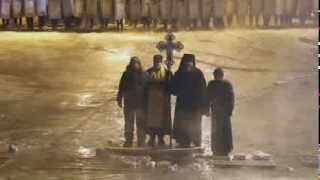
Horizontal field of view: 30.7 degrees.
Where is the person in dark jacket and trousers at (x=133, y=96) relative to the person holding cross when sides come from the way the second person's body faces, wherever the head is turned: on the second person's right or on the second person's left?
on the second person's right

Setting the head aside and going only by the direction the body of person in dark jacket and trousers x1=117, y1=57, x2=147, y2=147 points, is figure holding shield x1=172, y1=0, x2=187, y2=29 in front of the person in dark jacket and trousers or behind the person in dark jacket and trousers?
behind

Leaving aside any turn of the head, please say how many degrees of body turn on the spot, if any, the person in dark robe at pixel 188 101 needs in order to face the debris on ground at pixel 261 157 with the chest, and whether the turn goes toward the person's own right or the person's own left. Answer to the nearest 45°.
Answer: approximately 90° to the person's own left

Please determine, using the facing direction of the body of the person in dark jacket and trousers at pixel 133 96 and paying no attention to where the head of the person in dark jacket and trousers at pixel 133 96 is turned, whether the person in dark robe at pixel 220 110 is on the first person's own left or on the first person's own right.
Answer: on the first person's own left

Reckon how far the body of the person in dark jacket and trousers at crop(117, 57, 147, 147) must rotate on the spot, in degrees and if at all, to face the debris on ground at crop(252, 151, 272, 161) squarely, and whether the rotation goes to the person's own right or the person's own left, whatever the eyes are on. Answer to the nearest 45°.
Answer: approximately 90° to the person's own left

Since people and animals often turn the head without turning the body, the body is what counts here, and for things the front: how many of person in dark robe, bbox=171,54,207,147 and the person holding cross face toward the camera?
2

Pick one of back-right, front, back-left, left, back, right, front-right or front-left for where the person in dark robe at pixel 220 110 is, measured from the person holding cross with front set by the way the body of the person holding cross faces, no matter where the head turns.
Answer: left

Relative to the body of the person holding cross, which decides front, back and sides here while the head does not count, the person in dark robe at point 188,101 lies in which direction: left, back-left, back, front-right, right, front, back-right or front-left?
left

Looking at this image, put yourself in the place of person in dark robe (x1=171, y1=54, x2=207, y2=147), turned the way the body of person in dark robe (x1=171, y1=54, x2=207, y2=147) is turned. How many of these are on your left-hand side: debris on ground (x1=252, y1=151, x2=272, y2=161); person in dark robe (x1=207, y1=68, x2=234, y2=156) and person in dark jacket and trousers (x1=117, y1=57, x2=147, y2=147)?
2

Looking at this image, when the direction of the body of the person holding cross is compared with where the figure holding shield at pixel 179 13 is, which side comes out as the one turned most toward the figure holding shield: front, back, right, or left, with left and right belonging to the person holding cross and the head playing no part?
back

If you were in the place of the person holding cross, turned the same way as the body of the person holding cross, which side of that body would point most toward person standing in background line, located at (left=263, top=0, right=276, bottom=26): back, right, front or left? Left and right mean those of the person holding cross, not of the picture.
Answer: back

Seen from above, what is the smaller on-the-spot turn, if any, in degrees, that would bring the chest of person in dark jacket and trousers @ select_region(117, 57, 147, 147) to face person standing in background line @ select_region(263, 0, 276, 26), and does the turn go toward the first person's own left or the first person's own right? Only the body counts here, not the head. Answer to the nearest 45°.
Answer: approximately 180°
